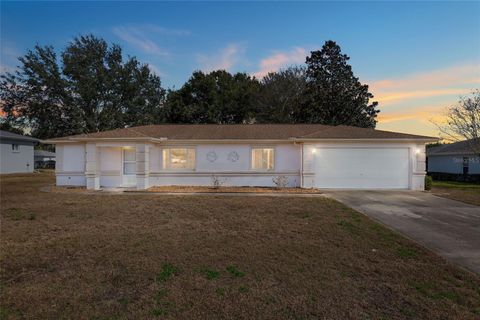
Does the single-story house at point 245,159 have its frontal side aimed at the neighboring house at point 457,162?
no

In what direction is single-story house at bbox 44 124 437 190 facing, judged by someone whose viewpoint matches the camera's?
facing the viewer

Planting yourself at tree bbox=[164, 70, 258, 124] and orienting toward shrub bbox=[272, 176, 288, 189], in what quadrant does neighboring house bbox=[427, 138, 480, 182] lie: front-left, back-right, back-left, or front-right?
front-left

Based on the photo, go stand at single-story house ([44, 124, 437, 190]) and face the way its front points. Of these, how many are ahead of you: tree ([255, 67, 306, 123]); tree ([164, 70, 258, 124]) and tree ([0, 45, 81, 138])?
0

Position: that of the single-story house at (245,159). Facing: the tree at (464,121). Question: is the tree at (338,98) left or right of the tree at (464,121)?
left

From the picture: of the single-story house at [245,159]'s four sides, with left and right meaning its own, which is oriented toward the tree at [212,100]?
back

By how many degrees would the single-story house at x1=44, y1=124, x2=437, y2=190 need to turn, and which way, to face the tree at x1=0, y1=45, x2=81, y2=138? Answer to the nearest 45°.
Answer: approximately 135° to its right

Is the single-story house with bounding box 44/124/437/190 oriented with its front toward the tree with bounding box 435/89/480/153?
no

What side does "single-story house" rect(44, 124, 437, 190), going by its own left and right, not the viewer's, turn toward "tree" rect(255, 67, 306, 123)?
back

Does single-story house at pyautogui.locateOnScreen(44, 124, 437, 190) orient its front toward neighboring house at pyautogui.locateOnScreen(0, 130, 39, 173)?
no

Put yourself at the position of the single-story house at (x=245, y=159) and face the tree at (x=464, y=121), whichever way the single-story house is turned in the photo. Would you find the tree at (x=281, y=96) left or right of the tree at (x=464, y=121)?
left
